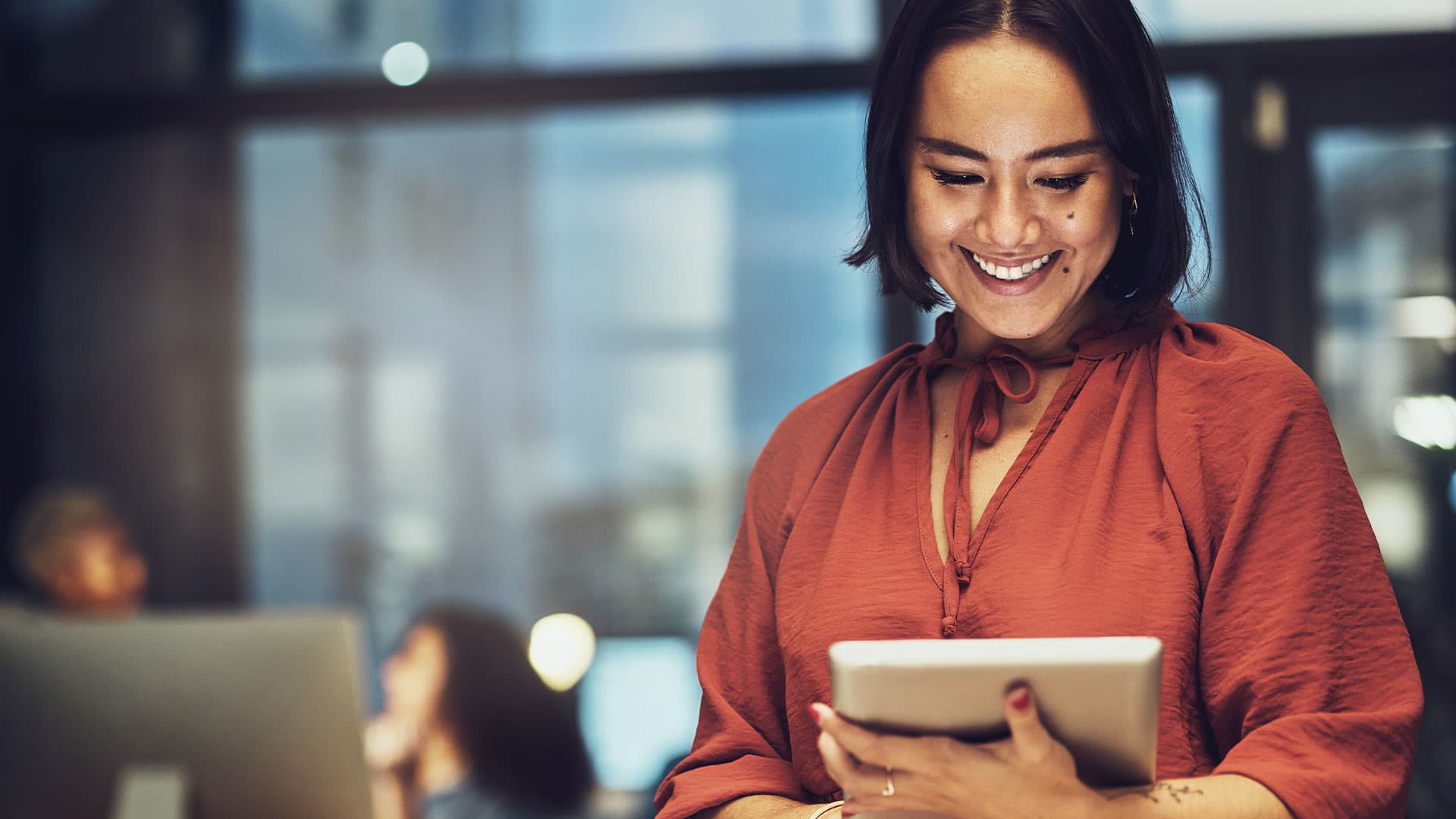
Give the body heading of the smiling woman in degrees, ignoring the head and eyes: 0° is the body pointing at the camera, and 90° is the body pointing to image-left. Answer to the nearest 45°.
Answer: approximately 0°

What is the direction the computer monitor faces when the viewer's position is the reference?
facing away from the viewer

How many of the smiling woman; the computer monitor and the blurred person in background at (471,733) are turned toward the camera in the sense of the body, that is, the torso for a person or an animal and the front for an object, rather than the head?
1

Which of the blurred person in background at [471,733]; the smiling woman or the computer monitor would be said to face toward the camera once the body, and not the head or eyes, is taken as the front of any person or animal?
the smiling woman

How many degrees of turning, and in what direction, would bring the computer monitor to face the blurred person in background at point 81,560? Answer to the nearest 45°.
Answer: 0° — it already faces them

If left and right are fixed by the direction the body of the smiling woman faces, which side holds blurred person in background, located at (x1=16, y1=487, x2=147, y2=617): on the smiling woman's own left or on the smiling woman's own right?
on the smiling woman's own right

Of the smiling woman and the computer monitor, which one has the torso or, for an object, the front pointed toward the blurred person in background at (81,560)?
the computer monitor

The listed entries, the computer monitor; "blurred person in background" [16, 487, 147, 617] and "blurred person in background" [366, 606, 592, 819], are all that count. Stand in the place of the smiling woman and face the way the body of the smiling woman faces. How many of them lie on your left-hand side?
0

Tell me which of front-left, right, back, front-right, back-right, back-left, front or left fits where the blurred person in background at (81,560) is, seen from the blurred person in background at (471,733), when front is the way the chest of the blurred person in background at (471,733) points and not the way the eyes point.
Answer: front-right

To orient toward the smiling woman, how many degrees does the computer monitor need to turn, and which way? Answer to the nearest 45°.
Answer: approximately 135° to its right

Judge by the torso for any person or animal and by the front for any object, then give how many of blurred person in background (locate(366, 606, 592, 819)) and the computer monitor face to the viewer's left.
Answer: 1

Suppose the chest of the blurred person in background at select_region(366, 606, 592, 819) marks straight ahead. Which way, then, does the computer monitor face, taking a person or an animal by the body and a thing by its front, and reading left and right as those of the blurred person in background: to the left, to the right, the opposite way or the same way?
to the right

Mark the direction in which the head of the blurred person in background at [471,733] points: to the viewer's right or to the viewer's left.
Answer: to the viewer's left

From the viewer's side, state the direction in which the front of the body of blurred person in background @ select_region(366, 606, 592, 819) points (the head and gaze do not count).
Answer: to the viewer's left

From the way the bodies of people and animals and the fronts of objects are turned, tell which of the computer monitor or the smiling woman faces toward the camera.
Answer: the smiling woman

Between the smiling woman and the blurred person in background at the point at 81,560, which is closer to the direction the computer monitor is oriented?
the blurred person in background
